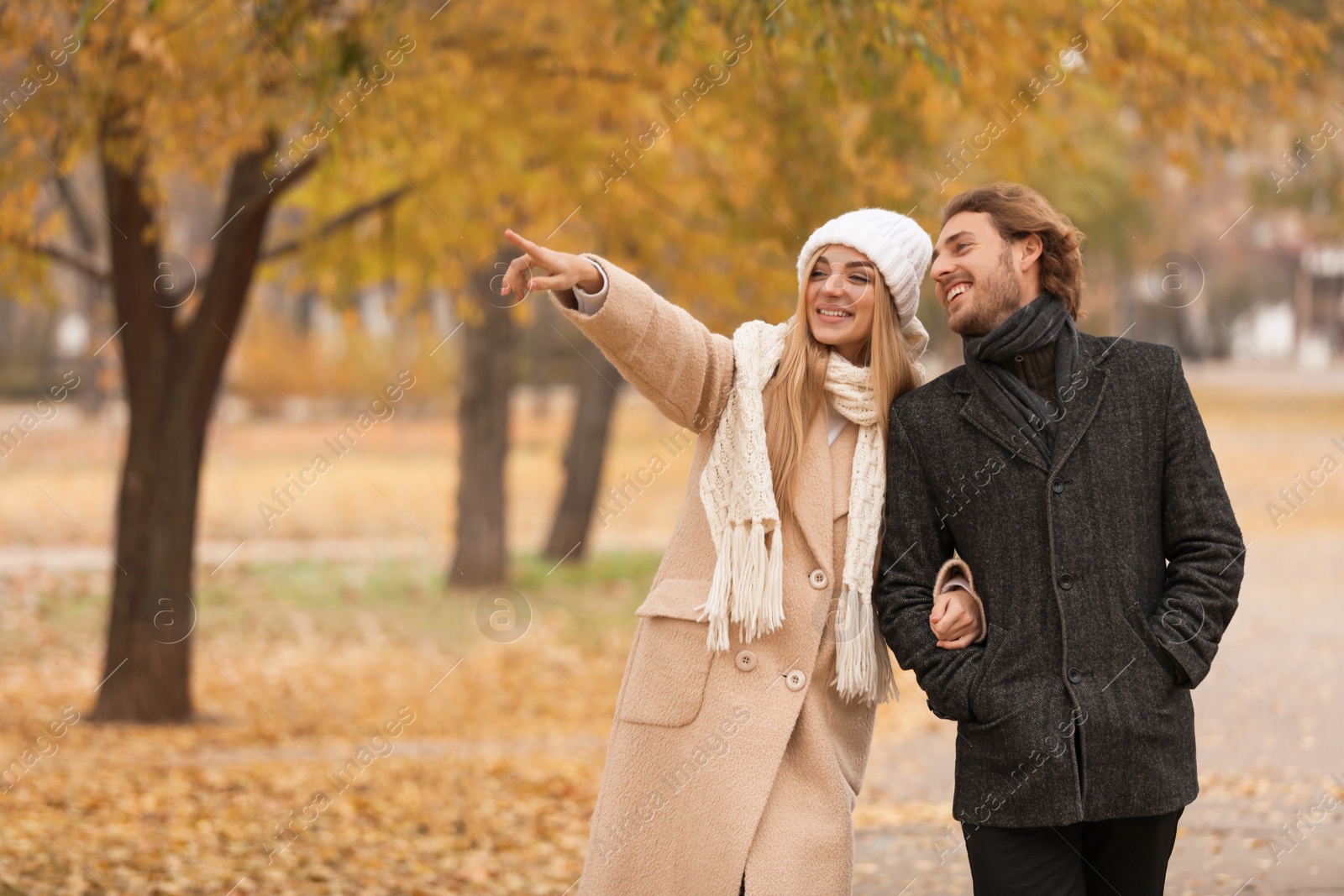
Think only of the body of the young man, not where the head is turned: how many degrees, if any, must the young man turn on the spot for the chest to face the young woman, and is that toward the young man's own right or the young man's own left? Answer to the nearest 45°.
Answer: approximately 90° to the young man's own right

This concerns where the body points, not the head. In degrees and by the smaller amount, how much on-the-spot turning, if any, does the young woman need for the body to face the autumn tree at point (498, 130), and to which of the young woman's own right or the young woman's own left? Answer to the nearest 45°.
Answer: approximately 180°

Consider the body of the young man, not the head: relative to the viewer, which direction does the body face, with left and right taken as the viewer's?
facing the viewer

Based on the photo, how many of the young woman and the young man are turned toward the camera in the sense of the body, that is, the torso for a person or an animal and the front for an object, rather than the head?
2

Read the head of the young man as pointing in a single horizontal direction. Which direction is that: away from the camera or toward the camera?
toward the camera

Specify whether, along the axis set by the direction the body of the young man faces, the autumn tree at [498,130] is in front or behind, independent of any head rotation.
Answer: behind

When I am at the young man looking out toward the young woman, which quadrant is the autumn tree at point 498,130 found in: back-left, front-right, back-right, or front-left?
front-right

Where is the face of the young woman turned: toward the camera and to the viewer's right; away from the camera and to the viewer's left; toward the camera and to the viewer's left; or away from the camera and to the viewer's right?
toward the camera and to the viewer's left

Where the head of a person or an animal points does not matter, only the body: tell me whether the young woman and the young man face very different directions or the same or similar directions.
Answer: same or similar directions

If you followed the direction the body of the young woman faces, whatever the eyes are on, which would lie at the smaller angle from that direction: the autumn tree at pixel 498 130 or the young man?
the young man

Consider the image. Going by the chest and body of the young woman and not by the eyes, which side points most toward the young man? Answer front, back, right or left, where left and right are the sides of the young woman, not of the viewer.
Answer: left

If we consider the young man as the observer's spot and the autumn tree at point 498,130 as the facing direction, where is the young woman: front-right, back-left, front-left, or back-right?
front-left

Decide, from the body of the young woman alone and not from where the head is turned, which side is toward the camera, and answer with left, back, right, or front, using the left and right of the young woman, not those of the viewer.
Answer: front
